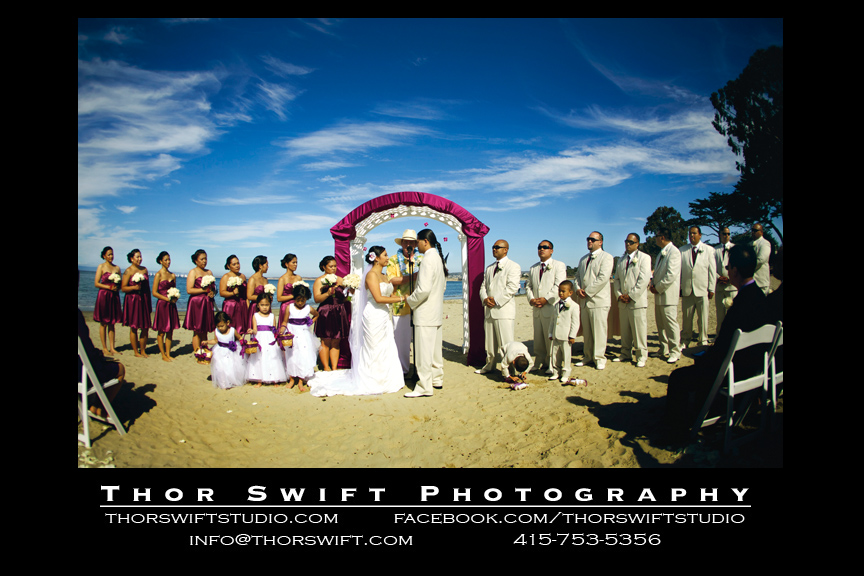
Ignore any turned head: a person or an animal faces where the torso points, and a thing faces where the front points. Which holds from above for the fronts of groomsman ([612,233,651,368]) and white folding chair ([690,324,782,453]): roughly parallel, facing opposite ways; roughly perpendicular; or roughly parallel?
roughly perpendicular

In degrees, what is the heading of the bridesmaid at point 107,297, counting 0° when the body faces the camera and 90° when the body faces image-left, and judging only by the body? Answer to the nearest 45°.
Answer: approximately 315°

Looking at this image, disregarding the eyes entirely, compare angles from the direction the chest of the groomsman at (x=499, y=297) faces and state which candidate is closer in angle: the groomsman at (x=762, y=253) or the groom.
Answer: the groom

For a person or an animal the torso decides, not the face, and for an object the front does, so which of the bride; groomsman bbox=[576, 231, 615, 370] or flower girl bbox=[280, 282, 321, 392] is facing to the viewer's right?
the bride

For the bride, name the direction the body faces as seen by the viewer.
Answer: to the viewer's right

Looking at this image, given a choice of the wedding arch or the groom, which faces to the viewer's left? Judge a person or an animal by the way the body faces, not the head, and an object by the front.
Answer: the groom
